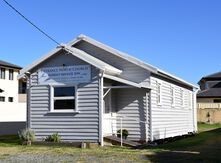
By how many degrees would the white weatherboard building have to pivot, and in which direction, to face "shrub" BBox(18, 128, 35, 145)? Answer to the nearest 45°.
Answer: approximately 45° to its right

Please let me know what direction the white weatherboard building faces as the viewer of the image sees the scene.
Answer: facing the viewer and to the left of the viewer
